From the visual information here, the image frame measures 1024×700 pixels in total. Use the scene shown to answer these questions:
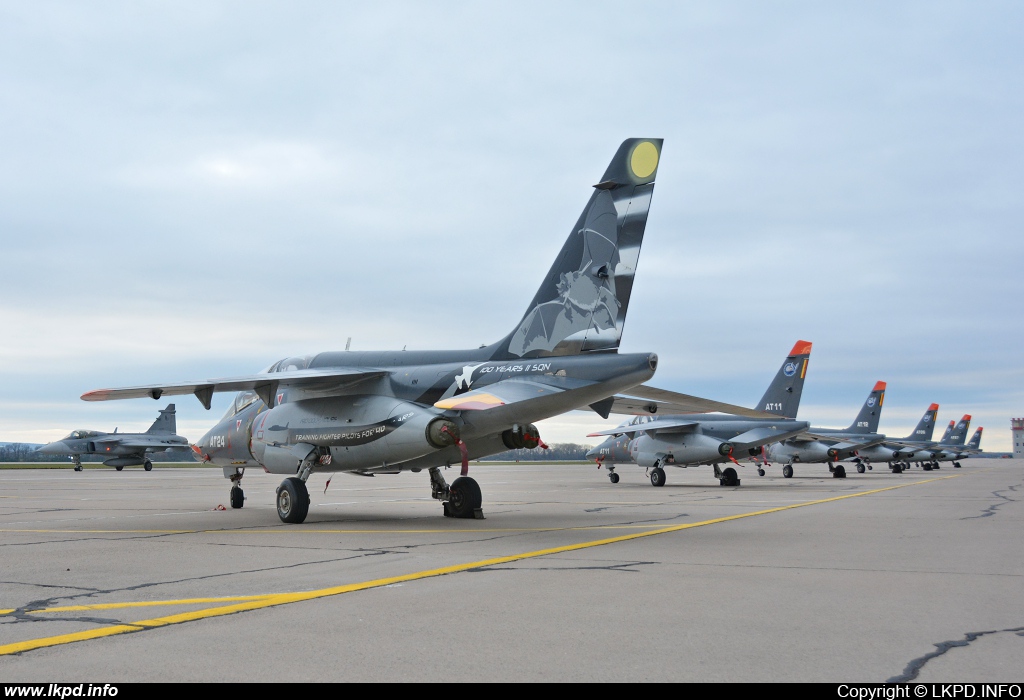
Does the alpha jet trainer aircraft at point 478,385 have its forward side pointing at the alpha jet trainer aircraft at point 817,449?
no

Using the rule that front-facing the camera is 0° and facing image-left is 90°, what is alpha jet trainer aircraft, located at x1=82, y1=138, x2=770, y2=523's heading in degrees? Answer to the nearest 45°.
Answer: approximately 135°

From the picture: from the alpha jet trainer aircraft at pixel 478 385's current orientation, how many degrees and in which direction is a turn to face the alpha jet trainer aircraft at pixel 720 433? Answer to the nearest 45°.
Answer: approximately 90° to its right
